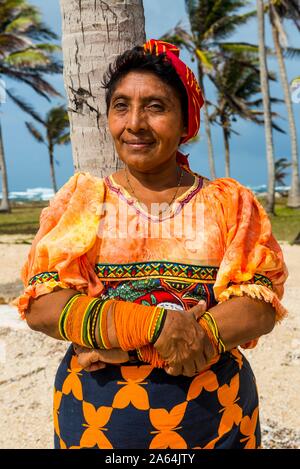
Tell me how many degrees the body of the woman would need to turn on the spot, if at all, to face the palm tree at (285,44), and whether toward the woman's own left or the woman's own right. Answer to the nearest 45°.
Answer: approximately 180°

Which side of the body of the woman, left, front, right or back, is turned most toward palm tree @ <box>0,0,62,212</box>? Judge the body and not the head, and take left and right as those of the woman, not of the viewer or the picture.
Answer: back

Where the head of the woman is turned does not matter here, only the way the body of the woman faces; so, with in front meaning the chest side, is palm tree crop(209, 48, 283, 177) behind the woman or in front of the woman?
behind

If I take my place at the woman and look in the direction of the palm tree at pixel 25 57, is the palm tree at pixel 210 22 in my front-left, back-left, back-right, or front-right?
front-right

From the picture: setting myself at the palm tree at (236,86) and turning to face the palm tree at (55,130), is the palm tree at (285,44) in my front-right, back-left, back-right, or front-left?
back-left

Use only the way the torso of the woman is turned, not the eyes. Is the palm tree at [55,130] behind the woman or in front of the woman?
behind

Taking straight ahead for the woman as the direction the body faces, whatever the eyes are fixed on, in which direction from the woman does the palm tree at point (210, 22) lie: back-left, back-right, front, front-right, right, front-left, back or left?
back

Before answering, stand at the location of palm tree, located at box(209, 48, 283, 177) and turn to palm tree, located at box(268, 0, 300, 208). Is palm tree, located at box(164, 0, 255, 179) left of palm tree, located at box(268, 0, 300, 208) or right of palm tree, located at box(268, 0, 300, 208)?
right

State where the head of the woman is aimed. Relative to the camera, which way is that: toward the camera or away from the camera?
toward the camera

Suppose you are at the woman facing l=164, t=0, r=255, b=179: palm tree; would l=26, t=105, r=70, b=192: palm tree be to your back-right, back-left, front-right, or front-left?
front-left

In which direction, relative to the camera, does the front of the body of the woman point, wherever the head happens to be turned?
toward the camera

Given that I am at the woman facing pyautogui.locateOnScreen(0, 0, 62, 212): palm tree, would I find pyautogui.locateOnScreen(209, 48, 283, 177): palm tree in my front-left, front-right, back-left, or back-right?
front-right

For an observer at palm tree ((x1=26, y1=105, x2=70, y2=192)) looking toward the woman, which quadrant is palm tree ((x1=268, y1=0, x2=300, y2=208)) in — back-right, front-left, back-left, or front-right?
front-left
